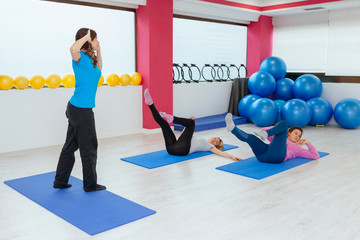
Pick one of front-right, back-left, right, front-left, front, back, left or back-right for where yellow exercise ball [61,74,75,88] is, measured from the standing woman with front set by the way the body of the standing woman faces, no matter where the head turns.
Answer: left

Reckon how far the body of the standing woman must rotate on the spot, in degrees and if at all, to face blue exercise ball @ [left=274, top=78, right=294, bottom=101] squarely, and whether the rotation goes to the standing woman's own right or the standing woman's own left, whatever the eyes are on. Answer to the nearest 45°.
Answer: approximately 45° to the standing woman's own left

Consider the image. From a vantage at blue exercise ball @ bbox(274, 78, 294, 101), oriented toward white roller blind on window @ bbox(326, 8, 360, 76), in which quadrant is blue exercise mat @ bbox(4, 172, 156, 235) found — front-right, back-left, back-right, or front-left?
back-right

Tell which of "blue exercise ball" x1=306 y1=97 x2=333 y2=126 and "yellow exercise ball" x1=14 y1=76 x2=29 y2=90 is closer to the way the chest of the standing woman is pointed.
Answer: the blue exercise ball

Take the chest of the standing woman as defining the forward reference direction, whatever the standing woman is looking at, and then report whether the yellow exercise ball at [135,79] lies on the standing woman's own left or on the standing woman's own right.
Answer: on the standing woman's own left

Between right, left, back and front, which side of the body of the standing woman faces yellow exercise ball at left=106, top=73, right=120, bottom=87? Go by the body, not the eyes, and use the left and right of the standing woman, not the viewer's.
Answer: left

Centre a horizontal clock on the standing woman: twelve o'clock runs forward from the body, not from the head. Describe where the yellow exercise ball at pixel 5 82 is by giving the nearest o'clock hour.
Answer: The yellow exercise ball is roughly at 8 o'clock from the standing woman.

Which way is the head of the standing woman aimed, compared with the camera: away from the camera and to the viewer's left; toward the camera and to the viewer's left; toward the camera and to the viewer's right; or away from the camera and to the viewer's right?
away from the camera and to the viewer's right

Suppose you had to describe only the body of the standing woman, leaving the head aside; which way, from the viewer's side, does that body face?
to the viewer's right

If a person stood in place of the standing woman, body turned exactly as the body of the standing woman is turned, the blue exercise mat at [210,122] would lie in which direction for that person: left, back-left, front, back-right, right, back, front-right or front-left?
front-left

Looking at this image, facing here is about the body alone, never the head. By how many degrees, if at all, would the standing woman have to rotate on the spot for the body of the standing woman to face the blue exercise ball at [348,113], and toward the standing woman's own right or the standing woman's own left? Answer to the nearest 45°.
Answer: approximately 45° to the standing woman's own left

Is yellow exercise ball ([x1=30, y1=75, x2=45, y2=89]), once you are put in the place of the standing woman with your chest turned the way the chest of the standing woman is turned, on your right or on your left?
on your left

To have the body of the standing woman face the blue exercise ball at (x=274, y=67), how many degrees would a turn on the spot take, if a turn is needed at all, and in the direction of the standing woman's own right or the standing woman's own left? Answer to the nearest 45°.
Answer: approximately 45° to the standing woman's own left

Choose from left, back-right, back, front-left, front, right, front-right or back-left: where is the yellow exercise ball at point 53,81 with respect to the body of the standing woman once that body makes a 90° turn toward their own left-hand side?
front

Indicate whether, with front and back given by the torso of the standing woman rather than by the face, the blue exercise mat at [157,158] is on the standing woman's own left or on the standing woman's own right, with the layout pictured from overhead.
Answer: on the standing woman's own left

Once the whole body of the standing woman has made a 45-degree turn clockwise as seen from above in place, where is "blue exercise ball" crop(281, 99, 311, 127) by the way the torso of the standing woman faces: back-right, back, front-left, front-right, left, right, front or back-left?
left
